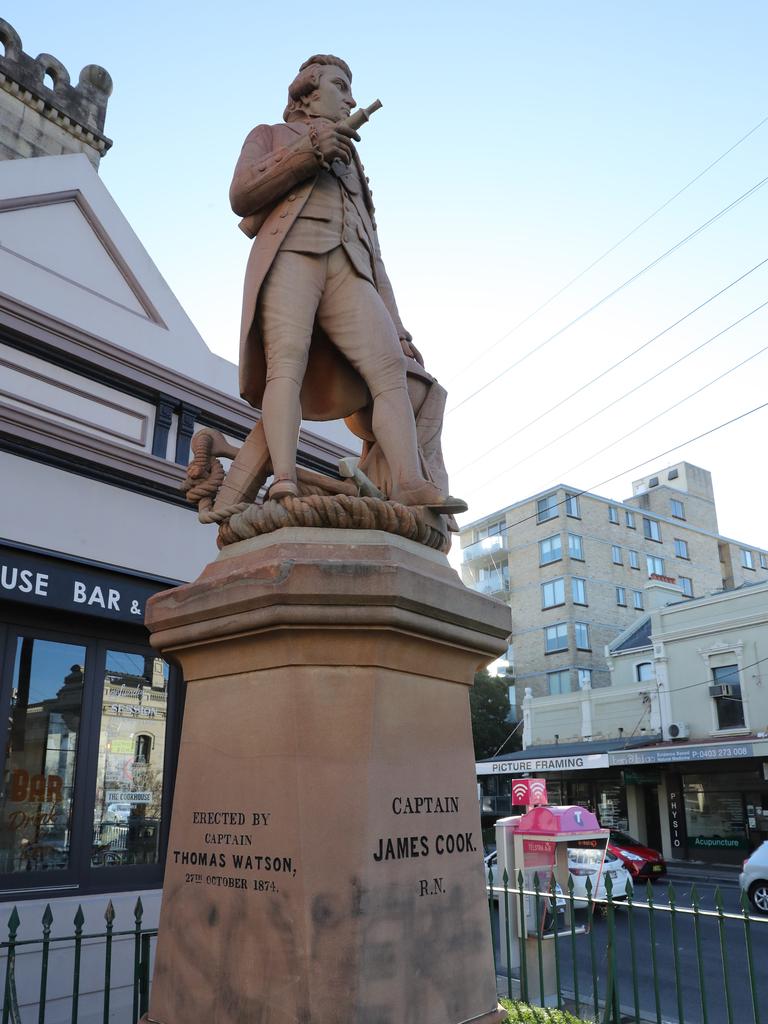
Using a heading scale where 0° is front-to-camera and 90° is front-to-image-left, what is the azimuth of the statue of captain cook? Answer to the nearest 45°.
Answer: approximately 315°

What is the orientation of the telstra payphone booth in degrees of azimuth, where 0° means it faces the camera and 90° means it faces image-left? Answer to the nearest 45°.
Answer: approximately 315°

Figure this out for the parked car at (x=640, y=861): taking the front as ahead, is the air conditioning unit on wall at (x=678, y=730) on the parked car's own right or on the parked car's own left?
on the parked car's own left

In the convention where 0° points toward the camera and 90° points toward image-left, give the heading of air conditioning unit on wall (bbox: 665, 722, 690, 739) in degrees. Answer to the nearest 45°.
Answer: approximately 45°
